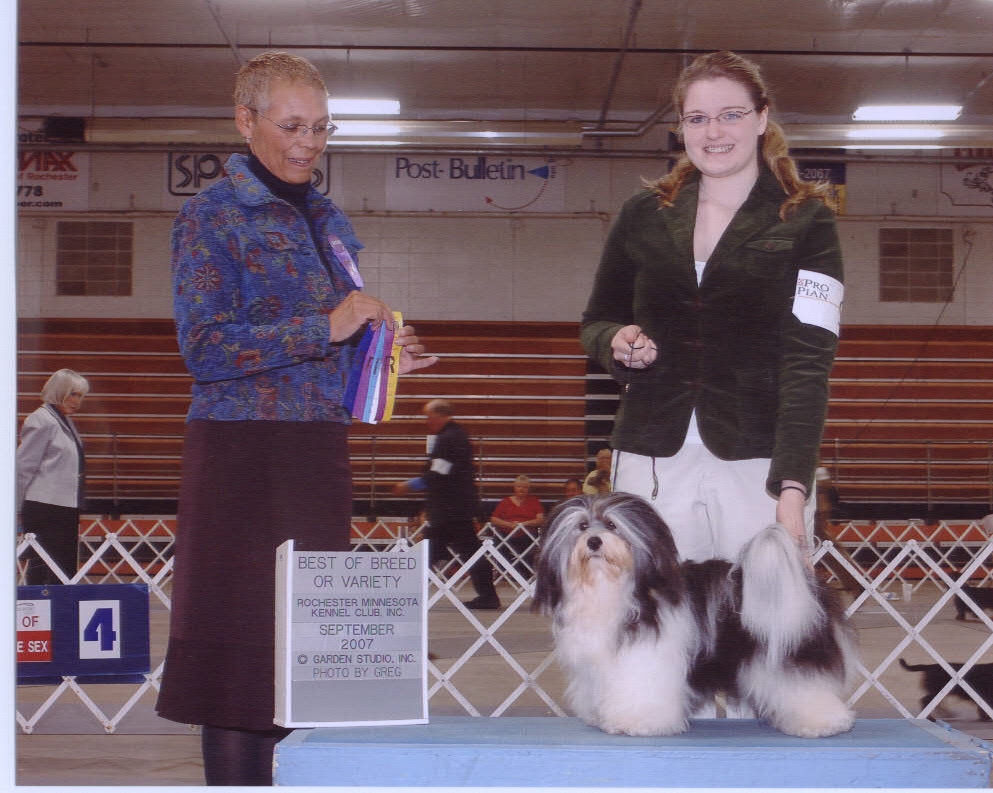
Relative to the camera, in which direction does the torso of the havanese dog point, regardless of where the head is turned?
to the viewer's left

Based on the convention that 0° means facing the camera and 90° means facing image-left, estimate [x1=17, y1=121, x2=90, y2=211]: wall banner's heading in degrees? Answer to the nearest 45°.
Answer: approximately 0°

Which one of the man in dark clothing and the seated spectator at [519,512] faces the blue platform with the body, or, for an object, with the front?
the seated spectator

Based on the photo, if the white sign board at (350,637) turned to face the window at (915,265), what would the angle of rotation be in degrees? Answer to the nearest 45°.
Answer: approximately 135° to its left

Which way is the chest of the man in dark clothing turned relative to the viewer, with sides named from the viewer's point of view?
facing to the left of the viewer

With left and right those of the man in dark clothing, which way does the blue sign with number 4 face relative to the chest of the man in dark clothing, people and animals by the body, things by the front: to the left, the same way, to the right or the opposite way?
to the left

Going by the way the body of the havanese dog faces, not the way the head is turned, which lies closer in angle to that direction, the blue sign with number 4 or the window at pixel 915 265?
the blue sign with number 4

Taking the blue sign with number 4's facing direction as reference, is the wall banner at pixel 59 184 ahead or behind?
behind

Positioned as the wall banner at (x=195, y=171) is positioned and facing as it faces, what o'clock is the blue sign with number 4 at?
The blue sign with number 4 is roughly at 12 o'clock from the wall banner.

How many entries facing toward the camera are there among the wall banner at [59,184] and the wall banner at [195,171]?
2
